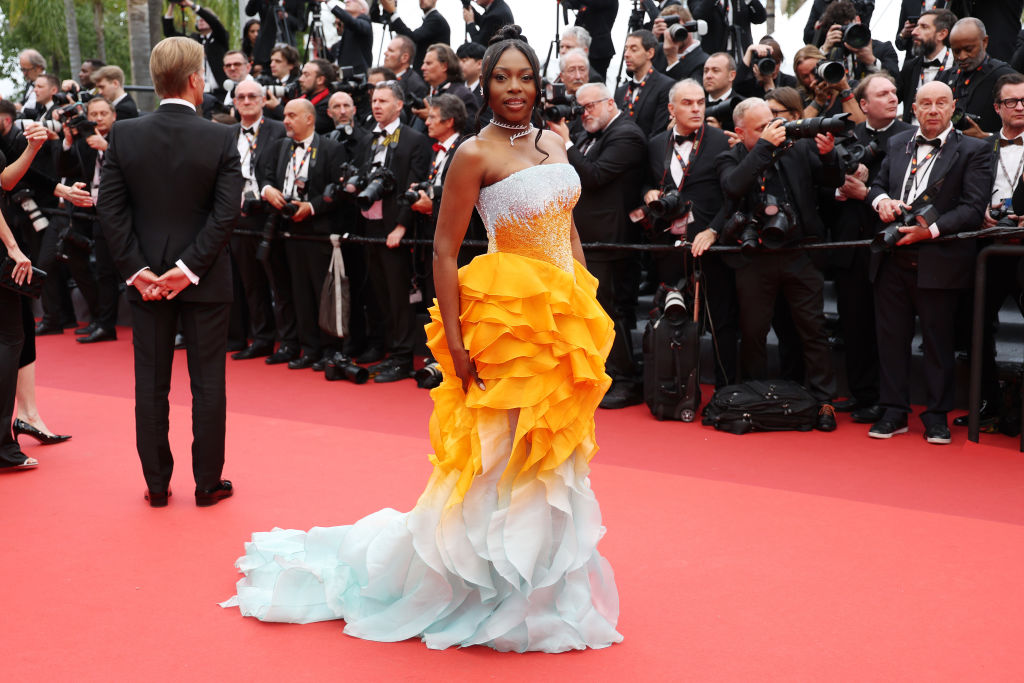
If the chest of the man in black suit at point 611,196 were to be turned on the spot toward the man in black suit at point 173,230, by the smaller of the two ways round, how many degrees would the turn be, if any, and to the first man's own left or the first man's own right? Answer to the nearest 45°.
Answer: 0° — they already face them

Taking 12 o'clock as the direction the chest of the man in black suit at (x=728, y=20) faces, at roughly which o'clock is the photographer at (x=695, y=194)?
The photographer is roughly at 12 o'clock from the man in black suit.

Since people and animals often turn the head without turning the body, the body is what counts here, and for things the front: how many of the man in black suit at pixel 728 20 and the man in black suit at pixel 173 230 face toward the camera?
1

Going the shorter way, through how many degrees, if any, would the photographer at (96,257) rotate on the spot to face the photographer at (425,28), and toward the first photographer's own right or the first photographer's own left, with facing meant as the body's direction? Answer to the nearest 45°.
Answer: approximately 135° to the first photographer's own left

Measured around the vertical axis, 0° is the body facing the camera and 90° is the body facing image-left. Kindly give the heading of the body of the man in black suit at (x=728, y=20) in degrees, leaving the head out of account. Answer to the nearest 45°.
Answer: approximately 0°

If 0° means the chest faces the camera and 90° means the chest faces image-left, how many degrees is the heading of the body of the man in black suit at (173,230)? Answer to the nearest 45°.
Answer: approximately 180°
